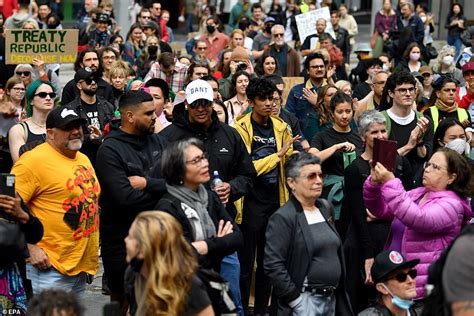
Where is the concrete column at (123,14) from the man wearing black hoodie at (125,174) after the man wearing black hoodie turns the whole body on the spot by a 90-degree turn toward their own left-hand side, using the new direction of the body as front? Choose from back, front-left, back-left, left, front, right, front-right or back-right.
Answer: front-left

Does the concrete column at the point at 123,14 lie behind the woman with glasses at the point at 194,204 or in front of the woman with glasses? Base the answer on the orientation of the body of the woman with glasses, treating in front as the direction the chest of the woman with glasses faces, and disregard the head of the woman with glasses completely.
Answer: behind

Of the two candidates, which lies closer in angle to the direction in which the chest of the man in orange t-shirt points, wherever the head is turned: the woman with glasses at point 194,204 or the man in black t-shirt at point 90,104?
the woman with glasses

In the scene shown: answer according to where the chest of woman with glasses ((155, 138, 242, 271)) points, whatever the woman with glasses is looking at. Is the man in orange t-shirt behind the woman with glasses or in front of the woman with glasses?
behind

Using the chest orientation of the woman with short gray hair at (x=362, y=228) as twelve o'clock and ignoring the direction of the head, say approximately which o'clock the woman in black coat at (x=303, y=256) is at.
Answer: The woman in black coat is roughly at 2 o'clock from the woman with short gray hair.

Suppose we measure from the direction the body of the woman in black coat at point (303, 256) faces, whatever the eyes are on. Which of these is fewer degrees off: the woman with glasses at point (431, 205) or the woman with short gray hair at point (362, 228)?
the woman with glasses

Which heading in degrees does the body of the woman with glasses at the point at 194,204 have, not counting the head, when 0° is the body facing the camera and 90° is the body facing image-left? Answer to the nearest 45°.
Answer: approximately 315°
